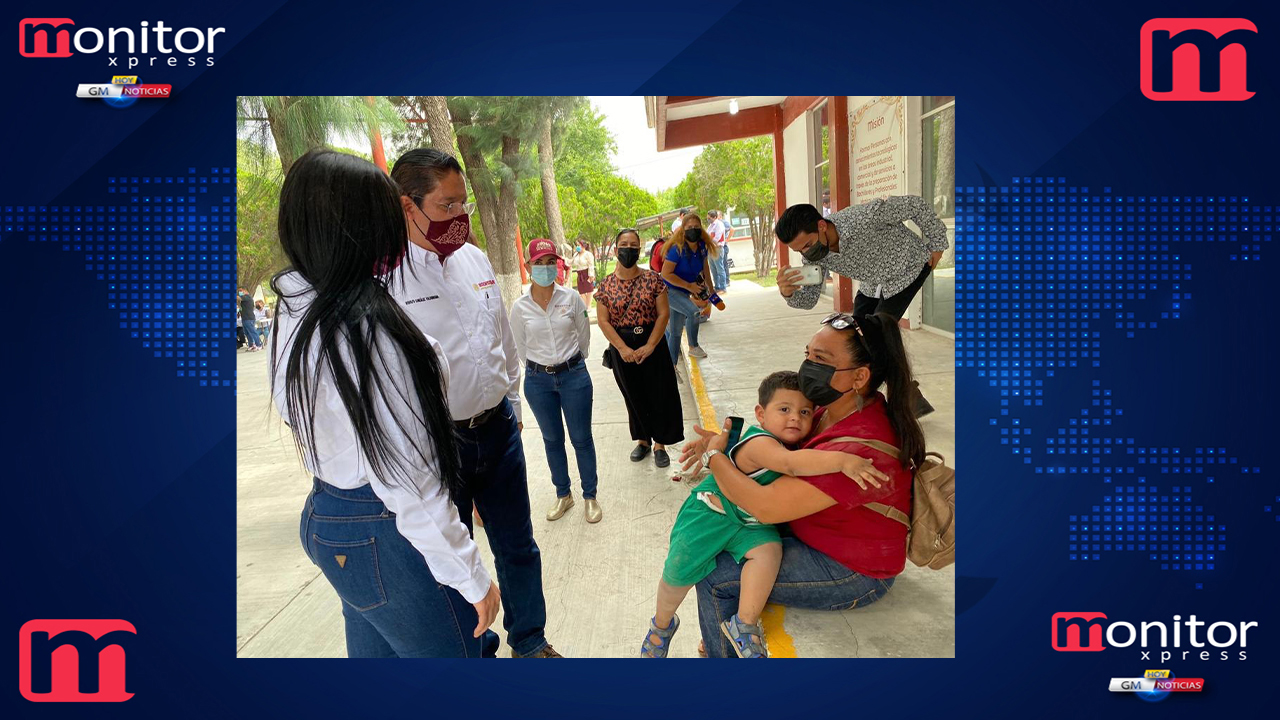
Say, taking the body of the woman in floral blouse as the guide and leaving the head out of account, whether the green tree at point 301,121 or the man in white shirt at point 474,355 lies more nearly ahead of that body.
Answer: the man in white shirt

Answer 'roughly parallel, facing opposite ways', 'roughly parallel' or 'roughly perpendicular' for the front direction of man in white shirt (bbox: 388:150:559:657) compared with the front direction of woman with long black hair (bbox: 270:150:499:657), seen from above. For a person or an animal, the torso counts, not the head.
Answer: roughly perpendicular

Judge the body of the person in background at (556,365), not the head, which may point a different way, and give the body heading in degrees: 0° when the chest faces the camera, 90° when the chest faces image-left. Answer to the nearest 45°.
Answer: approximately 0°

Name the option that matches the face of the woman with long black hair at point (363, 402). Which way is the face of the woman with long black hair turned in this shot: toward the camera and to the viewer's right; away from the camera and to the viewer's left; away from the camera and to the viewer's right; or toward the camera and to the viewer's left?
away from the camera and to the viewer's right

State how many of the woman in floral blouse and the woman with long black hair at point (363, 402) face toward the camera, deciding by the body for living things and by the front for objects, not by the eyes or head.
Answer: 1

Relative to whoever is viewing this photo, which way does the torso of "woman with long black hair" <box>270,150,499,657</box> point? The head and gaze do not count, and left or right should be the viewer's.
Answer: facing away from the viewer and to the right of the viewer

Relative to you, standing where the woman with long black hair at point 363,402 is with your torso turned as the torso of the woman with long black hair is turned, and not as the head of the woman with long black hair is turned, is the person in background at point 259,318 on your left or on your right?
on your left
